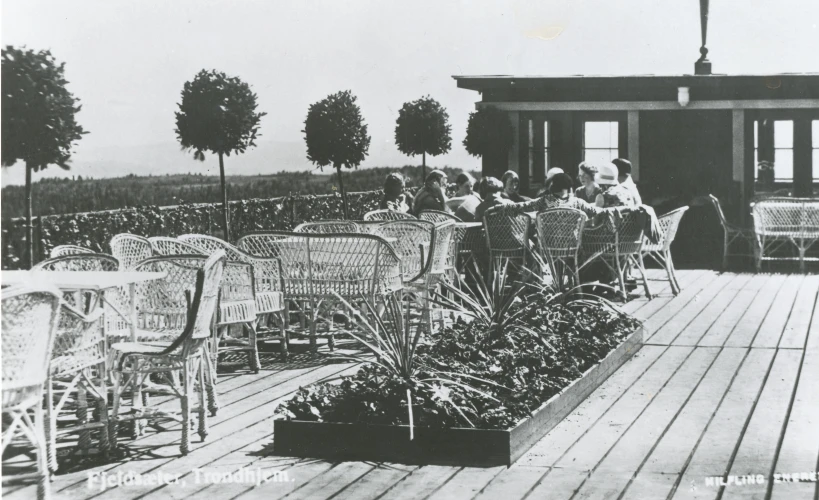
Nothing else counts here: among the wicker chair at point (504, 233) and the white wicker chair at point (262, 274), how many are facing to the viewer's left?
0

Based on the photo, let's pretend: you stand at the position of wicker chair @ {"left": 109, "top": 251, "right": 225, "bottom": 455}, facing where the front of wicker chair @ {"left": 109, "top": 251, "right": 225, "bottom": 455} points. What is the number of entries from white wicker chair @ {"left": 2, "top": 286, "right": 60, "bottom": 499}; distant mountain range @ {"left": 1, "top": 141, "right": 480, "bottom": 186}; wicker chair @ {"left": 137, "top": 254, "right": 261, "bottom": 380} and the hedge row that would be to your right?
3

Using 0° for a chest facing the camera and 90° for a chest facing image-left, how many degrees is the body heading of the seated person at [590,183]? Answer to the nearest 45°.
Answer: approximately 0°

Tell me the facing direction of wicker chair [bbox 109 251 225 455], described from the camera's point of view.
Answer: facing to the left of the viewer

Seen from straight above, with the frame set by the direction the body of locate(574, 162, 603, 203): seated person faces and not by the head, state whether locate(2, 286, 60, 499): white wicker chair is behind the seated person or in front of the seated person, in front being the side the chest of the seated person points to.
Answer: in front

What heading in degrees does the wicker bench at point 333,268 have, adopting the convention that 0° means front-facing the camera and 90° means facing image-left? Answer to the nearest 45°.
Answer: approximately 135°

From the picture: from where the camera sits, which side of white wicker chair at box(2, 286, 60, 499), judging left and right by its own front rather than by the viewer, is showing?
back

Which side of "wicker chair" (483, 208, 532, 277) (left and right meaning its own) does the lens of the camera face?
back

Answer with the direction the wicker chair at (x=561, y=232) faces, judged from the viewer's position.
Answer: facing away from the viewer

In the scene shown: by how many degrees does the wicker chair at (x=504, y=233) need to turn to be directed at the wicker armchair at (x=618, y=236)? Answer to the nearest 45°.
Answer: approximately 90° to its right

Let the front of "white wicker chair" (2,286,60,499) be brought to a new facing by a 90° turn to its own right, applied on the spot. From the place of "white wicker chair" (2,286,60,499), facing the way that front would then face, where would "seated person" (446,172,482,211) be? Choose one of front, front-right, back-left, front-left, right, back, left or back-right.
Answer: front-left
